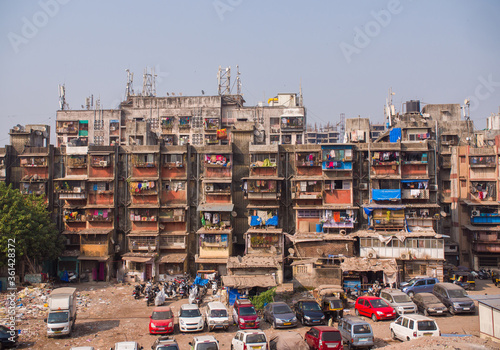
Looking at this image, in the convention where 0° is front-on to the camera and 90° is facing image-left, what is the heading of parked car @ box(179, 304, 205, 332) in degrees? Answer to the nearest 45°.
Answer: approximately 0°

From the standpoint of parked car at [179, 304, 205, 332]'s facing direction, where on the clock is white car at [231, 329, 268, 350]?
The white car is roughly at 11 o'clock from the parked car.

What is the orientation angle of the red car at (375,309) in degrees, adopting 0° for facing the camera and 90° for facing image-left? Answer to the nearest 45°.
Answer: approximately 315°

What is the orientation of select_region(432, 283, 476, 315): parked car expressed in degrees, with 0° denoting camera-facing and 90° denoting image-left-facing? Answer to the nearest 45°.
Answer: approximately 315°

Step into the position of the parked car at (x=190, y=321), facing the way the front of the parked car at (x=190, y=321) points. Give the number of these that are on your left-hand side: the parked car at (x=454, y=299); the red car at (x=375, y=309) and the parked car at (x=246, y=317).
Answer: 3

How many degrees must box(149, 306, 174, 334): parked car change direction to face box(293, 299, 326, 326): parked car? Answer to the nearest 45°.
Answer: approximately 90° to its left

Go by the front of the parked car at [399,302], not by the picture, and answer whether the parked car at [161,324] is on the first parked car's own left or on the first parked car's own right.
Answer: on the first parked car's own right
